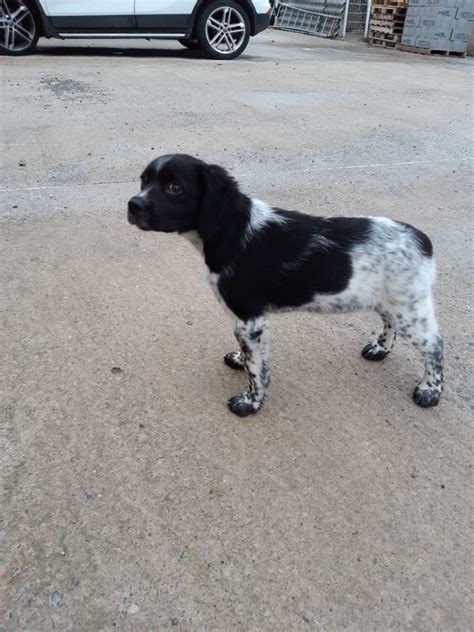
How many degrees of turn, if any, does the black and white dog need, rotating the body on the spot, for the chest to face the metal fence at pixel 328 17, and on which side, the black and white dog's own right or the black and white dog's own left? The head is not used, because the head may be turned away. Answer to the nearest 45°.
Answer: approximately 90° to the black and white dog's own right

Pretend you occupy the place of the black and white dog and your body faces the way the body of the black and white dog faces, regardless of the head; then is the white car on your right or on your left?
on your right

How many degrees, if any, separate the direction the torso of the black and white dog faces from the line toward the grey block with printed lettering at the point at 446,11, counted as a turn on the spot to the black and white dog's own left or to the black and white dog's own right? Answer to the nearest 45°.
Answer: approximately 90° to the black and white dog's own right

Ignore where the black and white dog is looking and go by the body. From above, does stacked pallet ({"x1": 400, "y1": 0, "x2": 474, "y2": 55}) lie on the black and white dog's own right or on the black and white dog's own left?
on the black and white dog's own right

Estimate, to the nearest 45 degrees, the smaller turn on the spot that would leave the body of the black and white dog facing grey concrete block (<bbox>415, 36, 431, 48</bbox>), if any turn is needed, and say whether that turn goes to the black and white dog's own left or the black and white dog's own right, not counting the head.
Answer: approximately 90° to the black and white dog's own right

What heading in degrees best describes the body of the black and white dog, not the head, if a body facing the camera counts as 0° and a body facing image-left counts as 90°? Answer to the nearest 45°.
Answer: approximately 90°
